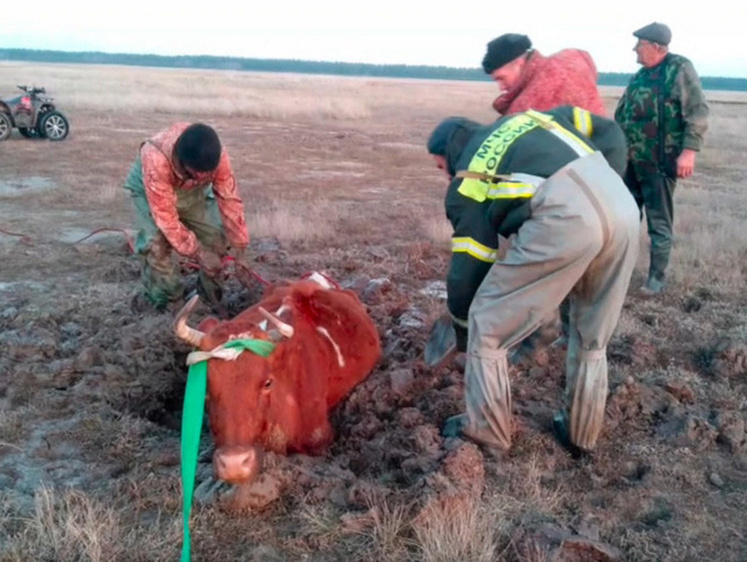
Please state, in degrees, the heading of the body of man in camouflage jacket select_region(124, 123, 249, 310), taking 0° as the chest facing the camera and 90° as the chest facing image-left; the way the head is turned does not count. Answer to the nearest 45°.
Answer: approximately 315°

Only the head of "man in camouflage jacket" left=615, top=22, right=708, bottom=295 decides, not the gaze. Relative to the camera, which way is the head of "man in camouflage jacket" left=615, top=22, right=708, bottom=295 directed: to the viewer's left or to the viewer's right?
to the viewer's left

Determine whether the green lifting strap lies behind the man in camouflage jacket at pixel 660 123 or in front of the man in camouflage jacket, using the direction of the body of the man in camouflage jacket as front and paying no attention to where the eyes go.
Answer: in front

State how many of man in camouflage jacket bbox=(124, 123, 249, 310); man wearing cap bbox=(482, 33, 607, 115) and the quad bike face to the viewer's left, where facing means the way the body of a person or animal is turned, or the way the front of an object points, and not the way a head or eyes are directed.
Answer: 1

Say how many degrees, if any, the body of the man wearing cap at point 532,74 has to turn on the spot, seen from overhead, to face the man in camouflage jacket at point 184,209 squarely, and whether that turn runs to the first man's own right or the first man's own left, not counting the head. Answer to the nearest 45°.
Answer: approximately 45° to the first man's own right

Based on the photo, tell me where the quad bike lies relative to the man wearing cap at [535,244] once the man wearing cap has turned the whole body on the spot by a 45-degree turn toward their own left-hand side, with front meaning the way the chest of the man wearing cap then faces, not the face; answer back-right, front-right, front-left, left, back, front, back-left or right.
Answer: front-right

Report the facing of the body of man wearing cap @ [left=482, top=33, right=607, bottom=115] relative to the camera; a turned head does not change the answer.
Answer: to the viewer's left

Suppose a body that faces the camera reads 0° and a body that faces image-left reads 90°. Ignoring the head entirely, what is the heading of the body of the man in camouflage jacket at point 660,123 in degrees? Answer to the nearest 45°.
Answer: approximately 45°

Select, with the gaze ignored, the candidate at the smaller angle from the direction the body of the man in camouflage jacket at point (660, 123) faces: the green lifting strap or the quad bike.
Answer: the green lifting strap

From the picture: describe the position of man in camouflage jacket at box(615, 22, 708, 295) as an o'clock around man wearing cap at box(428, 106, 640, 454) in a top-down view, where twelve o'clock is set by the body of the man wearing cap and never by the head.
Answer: The man in camouflage jacket is roughly at 2 o'clock from the man wearing cap.
